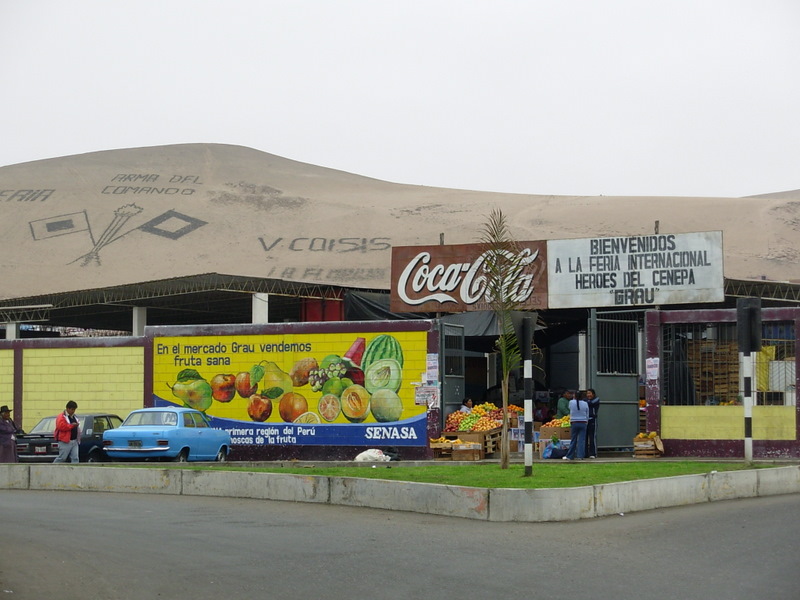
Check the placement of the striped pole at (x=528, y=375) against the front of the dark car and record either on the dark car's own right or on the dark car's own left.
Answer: on the dark car's own right

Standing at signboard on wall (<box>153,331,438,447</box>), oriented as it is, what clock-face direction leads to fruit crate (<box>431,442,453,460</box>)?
The fruit crate is roughly at 10 o'clock from the signboard on wall.

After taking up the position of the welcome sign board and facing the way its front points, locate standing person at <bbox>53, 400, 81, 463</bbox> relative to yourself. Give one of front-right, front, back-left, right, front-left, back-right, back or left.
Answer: front-right

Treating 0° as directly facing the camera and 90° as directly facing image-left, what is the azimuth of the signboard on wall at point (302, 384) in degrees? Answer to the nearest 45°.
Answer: approximately 0°

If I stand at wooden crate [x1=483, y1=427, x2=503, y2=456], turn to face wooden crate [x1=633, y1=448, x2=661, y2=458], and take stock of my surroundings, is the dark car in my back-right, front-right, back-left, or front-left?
back-right

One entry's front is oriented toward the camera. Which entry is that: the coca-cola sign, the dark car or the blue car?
the coca-cola sign

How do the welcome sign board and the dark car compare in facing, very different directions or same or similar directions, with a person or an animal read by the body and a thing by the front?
very different directions
